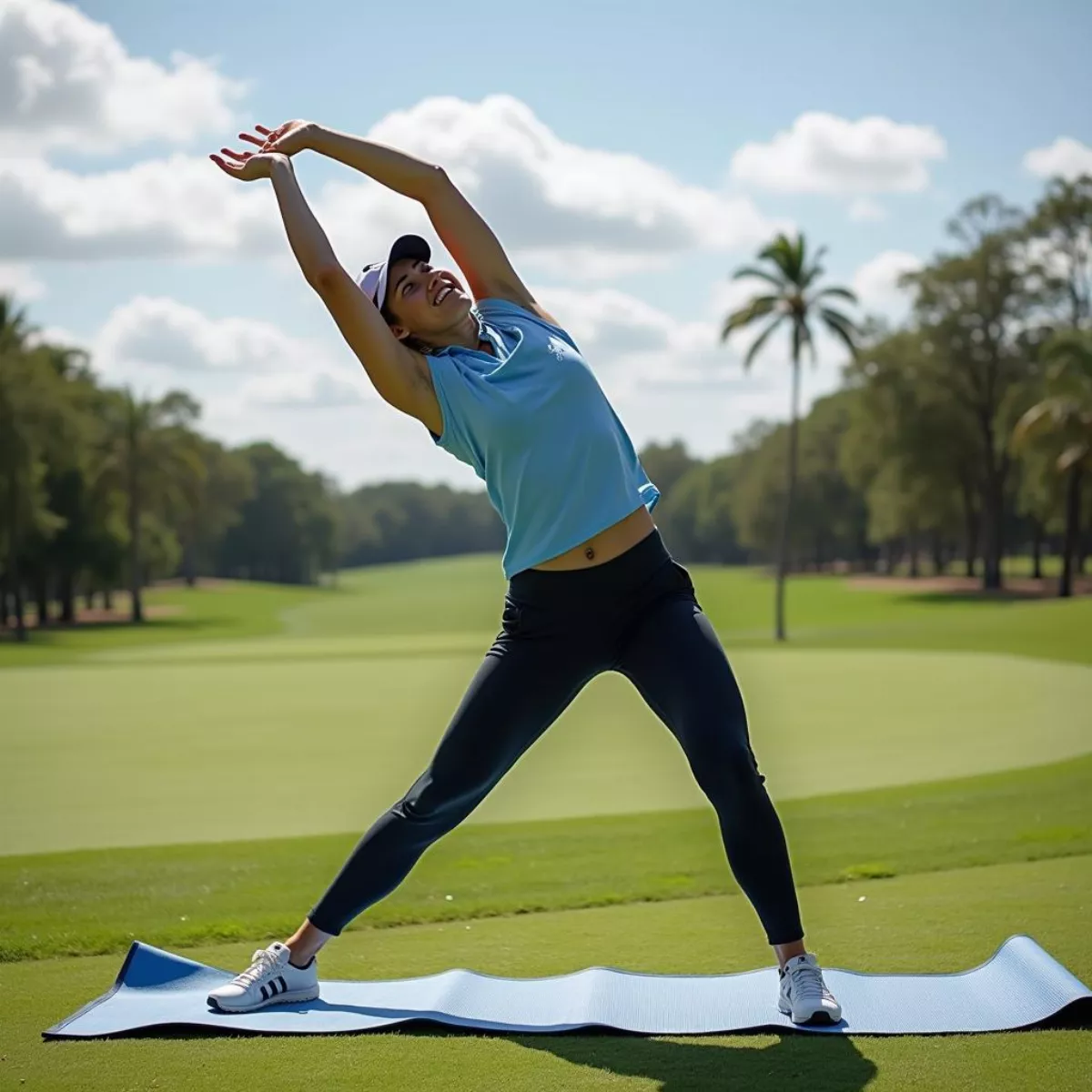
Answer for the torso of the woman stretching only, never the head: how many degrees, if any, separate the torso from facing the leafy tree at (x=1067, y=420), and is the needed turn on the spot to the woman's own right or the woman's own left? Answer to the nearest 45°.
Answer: approximately 180°

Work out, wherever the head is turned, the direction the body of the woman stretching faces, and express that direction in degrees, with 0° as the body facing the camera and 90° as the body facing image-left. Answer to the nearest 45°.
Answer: approximately 0°
